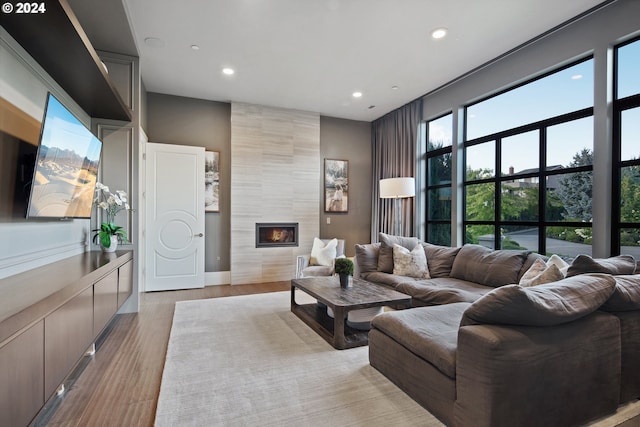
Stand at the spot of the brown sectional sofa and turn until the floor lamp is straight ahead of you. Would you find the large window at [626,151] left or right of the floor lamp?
right

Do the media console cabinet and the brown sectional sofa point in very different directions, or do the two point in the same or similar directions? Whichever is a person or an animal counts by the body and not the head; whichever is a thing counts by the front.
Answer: very different directions

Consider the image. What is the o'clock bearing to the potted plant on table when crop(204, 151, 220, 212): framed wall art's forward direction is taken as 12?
The potted plant on table is roughly at 11 o'clock from the framed wall art.

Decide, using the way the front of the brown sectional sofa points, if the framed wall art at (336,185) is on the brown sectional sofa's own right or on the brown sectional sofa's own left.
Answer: on the brown sectional sofa's own right

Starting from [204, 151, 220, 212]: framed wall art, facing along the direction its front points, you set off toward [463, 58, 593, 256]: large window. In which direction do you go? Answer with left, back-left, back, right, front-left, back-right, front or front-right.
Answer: front-left

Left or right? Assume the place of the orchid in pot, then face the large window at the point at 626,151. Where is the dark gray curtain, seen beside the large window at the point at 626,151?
left

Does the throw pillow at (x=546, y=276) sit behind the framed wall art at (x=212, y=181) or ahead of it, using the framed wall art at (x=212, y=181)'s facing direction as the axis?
ahead

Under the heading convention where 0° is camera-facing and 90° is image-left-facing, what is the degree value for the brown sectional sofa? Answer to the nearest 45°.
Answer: approximately 90°

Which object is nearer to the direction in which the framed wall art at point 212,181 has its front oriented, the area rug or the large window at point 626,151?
the area rug

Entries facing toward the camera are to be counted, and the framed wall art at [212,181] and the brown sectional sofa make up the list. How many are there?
1

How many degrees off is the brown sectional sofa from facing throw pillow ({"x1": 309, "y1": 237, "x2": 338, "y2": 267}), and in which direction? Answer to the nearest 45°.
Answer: approximately 45° to its right

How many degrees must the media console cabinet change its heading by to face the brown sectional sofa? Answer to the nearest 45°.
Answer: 0° — it already faces it

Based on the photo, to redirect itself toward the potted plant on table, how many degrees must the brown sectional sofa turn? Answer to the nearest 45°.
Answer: approximately 45° to its right

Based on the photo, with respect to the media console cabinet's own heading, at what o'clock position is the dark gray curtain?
The dark gray curtain is roughly at 10 o'clock from the media console cabinet.

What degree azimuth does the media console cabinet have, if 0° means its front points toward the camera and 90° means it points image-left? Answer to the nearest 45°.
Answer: approximately 315°
